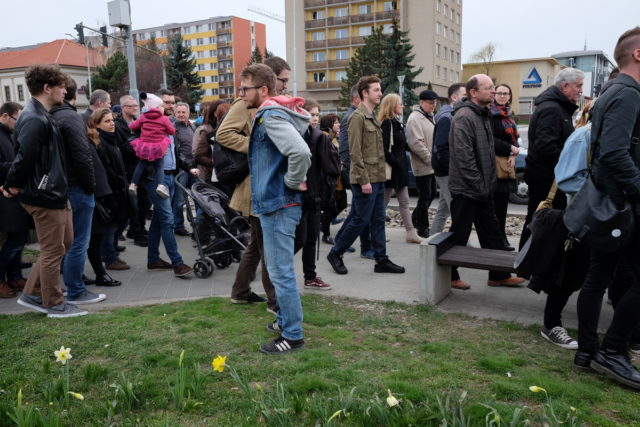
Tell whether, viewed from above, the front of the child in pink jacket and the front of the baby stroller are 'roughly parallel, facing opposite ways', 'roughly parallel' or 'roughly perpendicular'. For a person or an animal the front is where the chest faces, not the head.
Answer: roughly perpendicular

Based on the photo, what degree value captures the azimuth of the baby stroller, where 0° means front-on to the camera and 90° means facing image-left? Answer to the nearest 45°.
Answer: approximately 270°

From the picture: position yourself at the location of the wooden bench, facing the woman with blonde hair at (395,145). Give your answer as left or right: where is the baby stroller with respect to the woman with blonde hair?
left
